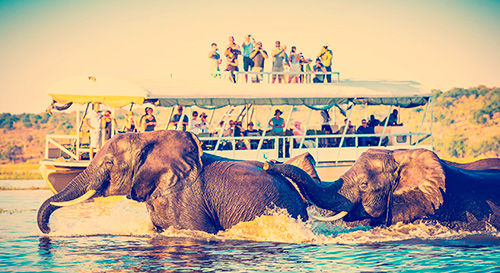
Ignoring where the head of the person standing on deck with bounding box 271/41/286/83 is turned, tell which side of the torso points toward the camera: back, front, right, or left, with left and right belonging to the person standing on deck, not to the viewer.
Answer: front

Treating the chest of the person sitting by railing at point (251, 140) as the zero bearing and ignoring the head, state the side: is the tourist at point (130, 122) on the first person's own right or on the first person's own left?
on the first person's own right

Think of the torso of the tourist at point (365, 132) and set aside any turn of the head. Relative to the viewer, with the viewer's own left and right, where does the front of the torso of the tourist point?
facing the viewer

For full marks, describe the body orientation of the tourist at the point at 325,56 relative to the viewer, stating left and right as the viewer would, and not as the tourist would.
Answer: facing the viewer and to the left of the viewer

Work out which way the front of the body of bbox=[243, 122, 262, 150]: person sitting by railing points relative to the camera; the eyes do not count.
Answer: toward the camera

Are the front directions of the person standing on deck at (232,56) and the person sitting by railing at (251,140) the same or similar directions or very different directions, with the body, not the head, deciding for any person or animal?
same or similar directions

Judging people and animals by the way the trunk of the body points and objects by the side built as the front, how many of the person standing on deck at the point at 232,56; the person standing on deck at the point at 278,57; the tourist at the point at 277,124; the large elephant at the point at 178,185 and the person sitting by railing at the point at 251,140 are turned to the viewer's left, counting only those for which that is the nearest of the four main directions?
1

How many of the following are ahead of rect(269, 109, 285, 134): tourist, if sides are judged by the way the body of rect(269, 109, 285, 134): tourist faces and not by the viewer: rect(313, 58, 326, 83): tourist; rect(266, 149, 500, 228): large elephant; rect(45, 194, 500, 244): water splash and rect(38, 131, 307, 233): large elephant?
3

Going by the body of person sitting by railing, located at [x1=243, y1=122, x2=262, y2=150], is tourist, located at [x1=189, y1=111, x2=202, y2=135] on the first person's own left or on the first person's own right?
on the first person's own right

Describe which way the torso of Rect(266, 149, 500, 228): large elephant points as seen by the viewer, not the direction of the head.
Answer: to the viewer's left

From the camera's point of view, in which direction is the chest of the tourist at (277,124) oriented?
toward the camera

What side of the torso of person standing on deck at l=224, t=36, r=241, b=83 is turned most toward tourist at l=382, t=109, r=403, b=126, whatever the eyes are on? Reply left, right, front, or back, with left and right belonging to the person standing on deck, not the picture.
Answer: left
